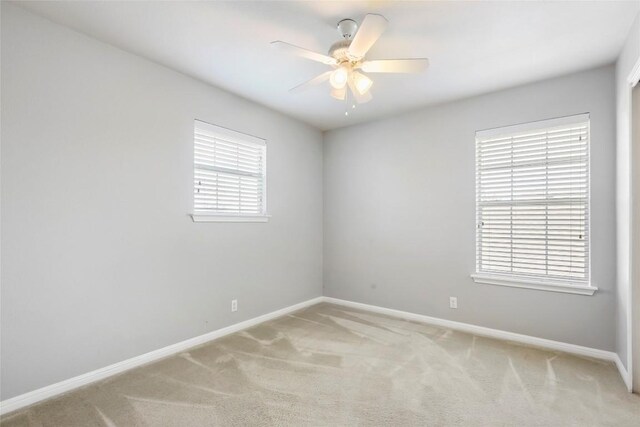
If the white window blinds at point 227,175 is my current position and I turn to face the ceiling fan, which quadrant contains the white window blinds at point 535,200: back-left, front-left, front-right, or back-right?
front-left

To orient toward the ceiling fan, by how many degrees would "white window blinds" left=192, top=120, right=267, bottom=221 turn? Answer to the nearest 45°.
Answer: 0° — it already faces it

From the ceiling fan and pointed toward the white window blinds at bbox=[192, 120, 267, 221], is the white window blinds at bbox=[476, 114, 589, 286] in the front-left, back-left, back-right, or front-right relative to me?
back-right

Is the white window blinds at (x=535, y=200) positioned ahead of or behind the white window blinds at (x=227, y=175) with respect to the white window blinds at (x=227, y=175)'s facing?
ahead

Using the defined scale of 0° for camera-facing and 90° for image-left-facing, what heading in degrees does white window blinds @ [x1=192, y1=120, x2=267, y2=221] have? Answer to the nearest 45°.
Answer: approximately 315°
